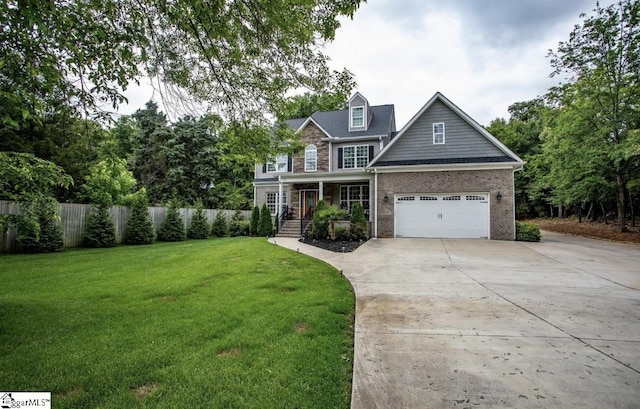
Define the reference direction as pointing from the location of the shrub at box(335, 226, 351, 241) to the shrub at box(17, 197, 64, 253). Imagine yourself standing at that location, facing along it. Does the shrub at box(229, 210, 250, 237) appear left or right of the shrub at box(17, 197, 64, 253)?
right

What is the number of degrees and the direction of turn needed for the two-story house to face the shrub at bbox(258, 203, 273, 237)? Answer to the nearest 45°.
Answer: approximately 90° to its right

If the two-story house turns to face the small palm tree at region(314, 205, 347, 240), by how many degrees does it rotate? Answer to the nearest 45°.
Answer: approximately 90° to its right

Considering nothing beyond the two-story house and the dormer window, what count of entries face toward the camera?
2

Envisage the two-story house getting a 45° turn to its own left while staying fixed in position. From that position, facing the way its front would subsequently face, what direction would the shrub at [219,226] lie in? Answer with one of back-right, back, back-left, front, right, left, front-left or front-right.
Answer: back-right

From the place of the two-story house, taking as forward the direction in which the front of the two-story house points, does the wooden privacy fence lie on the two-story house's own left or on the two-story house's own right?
on the two-story house's own right

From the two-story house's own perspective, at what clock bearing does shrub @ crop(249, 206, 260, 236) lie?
The shrub is roughly at 3 o'clock from the two-story house.

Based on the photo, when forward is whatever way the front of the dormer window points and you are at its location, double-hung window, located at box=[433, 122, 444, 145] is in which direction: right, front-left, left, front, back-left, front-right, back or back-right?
front-left

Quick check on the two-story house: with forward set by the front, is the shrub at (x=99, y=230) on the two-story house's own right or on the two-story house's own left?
on the two-story house's own right

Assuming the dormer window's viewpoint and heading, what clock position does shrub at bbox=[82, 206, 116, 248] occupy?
The shrub is roughly at 2 o'clock from the dormer window.
